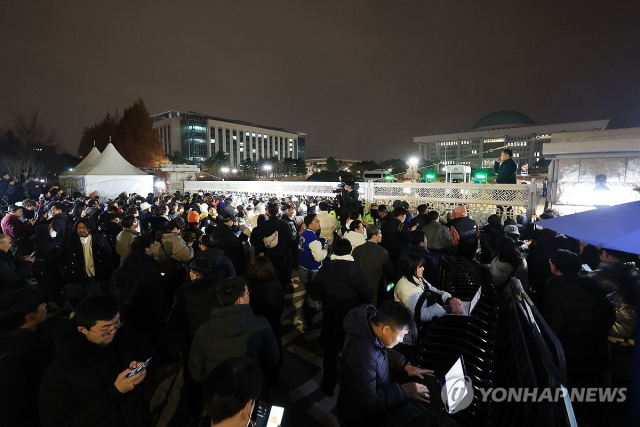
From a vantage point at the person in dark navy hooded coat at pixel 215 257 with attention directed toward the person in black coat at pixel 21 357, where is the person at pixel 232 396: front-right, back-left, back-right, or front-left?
front-left

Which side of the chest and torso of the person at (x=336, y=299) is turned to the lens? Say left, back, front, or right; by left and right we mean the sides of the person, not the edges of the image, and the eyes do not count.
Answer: back

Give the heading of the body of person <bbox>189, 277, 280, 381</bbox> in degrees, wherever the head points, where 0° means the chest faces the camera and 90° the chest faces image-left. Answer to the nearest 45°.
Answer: approximately 180°

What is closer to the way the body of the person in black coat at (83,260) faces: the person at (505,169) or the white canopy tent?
the person

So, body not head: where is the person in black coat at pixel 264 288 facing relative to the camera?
away from the camera

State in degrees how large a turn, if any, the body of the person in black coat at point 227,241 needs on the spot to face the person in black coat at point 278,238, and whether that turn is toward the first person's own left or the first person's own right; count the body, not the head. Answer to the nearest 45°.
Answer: approximately 45° to the first person's own right

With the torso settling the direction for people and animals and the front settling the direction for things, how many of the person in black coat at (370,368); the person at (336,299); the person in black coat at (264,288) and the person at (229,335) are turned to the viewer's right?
1

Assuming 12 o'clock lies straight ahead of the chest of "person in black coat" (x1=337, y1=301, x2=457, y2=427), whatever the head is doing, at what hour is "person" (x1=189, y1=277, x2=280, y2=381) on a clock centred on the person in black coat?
The person is roughly at 6 o'clock from the person in black coat.

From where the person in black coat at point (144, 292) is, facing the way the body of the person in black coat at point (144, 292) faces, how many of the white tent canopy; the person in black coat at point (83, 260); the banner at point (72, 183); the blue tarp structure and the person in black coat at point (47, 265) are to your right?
1

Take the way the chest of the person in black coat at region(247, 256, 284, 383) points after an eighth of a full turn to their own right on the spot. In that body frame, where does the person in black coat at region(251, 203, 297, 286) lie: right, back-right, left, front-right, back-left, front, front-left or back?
front-left

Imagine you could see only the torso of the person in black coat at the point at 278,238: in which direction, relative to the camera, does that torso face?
away from the camera

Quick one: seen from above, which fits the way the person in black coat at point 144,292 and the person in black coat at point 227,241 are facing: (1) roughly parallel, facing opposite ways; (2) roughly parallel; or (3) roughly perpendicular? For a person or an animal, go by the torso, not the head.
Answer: roughly parallel

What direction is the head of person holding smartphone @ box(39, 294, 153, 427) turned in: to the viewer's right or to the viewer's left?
to the viewer's right

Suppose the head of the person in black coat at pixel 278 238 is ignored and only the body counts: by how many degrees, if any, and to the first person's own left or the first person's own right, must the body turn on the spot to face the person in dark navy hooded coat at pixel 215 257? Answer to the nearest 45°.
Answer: approximately 135° to the first person's own left

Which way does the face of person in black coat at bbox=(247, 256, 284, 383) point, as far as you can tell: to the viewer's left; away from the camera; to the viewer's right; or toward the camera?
away from the camera

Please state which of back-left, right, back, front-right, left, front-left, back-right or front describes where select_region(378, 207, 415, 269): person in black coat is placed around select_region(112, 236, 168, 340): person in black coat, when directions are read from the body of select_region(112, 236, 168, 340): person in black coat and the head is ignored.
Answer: front-right

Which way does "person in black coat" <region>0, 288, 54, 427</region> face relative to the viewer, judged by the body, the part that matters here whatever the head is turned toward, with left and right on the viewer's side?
facing away from the viewer and to the right of the viewer
